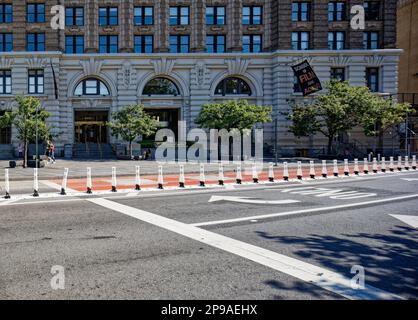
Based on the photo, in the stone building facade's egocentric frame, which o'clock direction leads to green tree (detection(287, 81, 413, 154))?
The green tree is roughly at 10 o'clock from the stone building facade.

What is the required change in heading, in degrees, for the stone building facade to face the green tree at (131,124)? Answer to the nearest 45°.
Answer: approximately 45° to its right

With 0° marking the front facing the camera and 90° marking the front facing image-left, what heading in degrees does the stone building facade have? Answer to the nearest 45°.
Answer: approximately 0°
